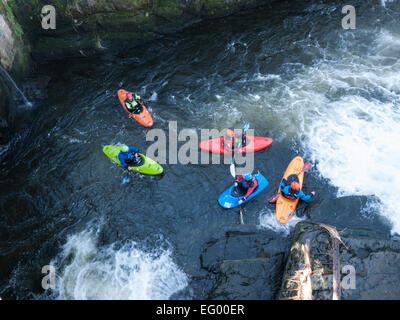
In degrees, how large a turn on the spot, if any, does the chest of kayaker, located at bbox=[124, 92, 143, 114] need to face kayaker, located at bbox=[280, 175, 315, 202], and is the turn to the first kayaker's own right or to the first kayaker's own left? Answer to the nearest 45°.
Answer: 0° — they already face them

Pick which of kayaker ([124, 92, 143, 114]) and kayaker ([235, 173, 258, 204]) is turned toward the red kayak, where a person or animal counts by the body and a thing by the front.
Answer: kayaker ([124, 92, 143, 114])

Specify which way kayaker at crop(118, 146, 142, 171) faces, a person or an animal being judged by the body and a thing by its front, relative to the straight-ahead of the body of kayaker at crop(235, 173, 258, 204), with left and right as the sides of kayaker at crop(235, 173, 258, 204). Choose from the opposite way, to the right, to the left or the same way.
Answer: to the left

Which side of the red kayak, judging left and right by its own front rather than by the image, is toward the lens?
right

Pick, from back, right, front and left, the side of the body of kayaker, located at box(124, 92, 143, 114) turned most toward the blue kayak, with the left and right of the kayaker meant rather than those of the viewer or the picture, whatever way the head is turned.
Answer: front

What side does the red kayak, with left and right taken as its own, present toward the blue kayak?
right

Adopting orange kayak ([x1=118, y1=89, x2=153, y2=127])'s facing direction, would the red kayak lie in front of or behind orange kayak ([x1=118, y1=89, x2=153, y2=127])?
in front

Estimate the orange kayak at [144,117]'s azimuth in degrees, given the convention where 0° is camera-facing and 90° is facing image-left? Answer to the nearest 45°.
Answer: approximately 315°

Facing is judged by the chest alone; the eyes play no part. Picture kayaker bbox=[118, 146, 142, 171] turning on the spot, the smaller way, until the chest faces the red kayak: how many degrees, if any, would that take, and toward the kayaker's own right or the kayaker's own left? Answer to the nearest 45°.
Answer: approximately 45° to the kayaker's own left

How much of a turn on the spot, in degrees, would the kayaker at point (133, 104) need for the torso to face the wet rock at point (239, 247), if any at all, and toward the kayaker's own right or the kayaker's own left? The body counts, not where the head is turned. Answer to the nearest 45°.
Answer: approximately 45° to the kayaker's own right

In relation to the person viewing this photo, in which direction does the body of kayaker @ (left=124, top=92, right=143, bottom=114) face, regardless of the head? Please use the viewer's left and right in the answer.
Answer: facing the viewer and to the right of the viewer

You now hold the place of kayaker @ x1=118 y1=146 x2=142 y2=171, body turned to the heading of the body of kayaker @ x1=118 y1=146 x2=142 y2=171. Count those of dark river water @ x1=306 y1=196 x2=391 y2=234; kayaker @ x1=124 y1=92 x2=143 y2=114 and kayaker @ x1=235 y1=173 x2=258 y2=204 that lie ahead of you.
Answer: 2
